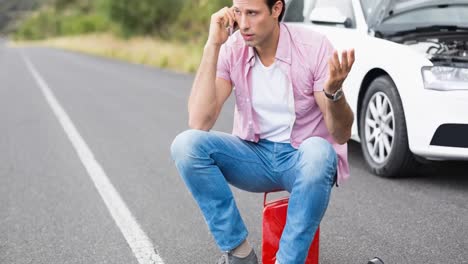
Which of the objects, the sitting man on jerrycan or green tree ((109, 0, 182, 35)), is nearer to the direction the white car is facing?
the sitting man on jerrycan

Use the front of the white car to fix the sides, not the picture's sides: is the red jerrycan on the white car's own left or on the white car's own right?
on the white car's own right

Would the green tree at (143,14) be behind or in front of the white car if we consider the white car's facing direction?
behind

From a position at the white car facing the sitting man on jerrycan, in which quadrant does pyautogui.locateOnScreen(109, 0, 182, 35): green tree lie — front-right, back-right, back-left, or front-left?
back-right

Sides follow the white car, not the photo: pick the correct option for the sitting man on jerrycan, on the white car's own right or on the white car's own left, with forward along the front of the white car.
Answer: on the white car's own right

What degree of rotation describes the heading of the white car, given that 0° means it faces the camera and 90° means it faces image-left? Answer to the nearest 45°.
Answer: approximately 315°

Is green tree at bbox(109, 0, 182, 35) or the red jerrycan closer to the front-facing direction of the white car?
the red jerrycan
